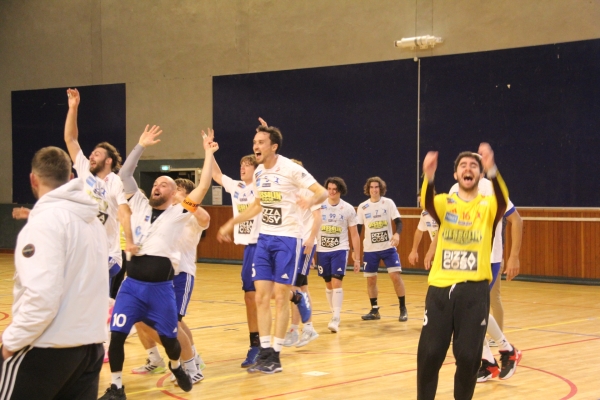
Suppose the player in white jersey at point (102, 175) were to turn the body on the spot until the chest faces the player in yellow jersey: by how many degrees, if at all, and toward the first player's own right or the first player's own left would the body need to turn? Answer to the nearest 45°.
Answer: approximately 90° to the first player's own left

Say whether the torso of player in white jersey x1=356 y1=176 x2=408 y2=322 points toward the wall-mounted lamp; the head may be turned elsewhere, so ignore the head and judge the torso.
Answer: no

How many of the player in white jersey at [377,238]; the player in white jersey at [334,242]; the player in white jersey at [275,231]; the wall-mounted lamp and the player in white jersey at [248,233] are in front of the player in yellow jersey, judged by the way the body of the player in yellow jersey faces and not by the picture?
0

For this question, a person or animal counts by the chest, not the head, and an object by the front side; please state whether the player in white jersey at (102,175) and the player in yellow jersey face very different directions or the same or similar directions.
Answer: same or similar directions

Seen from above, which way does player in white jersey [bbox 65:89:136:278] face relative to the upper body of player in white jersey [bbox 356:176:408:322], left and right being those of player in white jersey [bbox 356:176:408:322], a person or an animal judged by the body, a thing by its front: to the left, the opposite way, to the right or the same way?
the same way

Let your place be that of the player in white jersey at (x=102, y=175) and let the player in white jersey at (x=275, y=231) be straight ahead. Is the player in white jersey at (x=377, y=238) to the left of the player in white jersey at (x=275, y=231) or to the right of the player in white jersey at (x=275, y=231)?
left

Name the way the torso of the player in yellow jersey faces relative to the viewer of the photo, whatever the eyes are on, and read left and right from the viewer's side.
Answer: facing the viewer

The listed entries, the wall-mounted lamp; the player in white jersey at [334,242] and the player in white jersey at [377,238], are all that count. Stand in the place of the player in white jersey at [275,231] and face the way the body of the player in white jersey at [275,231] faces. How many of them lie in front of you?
0

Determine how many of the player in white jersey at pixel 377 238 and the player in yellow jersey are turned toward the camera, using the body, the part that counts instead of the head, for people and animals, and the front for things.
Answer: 2

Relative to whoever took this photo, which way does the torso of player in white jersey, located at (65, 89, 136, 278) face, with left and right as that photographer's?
facing the viewer and to the left of the viewer

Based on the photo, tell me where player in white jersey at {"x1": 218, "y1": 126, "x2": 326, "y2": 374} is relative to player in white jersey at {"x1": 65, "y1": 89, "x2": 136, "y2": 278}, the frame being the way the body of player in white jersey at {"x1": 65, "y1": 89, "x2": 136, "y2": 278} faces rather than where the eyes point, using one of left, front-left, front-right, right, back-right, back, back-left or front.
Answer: back-left

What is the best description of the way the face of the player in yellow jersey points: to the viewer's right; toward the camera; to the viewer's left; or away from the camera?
toward the camera

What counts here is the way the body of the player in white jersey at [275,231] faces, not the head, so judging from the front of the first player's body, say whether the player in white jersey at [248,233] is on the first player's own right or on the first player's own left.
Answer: on the first player's own right

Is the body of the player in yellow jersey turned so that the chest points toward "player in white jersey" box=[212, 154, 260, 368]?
no

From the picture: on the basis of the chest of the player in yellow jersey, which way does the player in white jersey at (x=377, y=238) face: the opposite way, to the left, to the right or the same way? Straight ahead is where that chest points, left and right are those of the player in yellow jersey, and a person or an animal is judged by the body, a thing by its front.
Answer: the same way

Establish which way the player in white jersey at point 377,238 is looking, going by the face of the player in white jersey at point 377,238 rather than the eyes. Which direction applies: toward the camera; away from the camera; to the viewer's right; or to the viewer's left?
toward the camera

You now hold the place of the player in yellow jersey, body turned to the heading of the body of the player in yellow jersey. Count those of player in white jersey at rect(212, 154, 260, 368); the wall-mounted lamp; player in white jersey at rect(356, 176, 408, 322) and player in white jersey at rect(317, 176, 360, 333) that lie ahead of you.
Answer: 0
